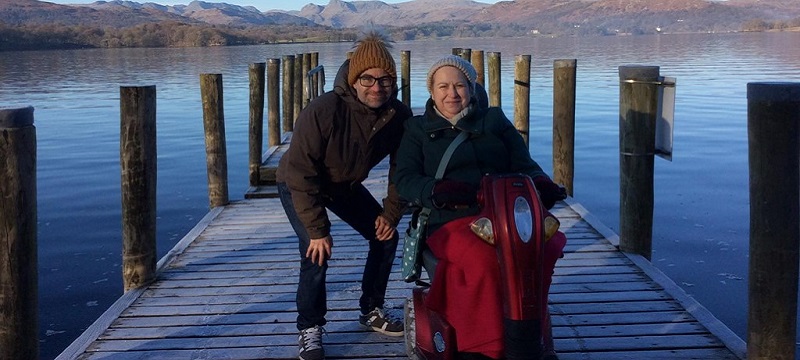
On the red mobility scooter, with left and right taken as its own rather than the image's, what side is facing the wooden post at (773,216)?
left

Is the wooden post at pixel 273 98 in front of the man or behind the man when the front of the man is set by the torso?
behind

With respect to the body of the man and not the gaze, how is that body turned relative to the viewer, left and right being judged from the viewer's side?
facing the viewer and to the right of the viewer

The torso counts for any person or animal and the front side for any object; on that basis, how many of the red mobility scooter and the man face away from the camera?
0

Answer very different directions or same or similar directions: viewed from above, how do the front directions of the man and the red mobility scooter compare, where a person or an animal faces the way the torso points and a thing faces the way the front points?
same or similar directions

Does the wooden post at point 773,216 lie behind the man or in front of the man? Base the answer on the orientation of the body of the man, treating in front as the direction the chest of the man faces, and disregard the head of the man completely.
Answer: in front

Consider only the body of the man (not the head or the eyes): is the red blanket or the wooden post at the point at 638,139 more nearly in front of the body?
the red blanket

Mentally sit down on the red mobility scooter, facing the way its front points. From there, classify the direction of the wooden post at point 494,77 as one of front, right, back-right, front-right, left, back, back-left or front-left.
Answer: back-left

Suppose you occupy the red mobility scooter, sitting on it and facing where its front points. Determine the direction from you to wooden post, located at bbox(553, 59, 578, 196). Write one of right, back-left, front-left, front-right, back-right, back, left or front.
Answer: back-left
